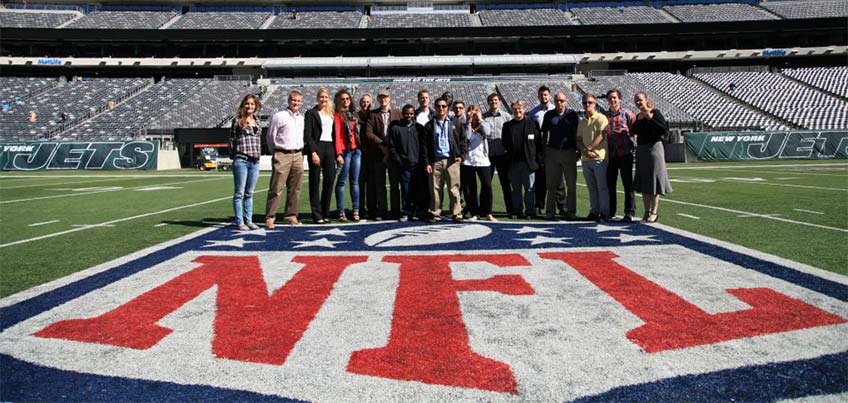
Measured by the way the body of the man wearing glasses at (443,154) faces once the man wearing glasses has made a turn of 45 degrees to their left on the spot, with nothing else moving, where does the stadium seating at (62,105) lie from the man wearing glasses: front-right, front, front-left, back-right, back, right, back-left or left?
back

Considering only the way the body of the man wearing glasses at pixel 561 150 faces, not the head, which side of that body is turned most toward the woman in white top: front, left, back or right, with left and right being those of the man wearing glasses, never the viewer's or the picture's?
right

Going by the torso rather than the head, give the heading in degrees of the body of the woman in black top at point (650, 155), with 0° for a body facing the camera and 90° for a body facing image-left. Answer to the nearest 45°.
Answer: approximately 45°

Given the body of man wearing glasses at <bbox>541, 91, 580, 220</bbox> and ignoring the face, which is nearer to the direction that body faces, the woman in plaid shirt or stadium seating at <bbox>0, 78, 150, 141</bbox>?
the woman in plaid shirt

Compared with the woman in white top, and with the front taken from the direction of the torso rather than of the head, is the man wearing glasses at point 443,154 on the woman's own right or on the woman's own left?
on the woman's own right

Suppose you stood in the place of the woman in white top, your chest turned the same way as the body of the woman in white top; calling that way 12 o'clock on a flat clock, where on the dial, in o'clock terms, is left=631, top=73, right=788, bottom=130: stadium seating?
The stadium seating is roughly at 7 o'clock from the woman in white top.

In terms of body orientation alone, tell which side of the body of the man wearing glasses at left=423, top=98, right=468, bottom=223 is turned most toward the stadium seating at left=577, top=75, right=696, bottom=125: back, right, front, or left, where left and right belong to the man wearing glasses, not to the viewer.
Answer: back
